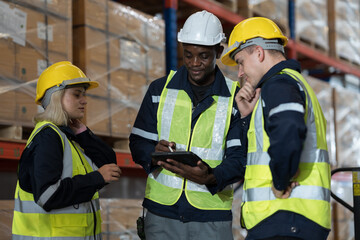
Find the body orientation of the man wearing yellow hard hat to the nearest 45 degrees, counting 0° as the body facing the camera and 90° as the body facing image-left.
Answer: approximately 90°

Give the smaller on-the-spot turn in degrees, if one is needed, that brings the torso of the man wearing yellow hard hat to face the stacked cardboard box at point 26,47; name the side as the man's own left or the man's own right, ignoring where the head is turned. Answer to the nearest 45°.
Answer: approximately 45° to the man's own right

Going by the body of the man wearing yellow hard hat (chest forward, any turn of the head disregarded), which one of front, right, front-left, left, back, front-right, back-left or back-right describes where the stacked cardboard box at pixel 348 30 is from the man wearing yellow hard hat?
right

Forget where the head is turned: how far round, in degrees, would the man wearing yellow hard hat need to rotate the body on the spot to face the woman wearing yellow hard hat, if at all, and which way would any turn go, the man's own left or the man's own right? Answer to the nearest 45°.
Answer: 0° — they already face them

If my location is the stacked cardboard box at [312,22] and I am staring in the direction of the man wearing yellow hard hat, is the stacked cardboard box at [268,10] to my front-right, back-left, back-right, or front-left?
front-right

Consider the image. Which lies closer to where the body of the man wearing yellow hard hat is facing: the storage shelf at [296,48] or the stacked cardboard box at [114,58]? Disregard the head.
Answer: the stacked cardboard box

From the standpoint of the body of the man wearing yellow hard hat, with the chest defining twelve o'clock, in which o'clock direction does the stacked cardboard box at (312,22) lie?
The stacked cardboard box is roughly at 3 o'clock from the man wearing yellow hard hat.

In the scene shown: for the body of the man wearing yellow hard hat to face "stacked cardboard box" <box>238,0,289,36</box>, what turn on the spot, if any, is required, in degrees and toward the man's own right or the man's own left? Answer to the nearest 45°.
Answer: approximately 90° to the man's own right

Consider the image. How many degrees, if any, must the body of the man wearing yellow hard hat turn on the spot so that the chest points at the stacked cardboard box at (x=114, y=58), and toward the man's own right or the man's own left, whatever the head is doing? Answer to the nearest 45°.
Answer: approximately 45° to the man's own right

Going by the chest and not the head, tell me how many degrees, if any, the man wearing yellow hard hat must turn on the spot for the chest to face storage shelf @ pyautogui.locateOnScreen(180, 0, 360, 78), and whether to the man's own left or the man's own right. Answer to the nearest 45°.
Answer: approximately 90° to the man's own right
